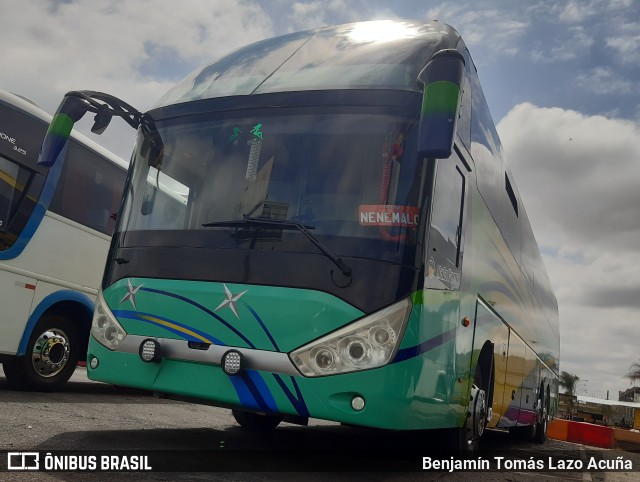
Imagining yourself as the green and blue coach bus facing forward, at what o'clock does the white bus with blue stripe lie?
The white bus with blue stripe is roughly at 3 o'clock from the green and blue coach bus.

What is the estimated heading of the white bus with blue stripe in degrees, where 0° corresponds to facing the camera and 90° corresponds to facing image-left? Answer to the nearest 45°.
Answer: approximately 45°

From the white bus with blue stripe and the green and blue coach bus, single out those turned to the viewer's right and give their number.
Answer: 0

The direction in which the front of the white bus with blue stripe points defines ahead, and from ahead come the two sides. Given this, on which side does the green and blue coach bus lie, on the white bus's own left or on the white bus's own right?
on the white bus's own left

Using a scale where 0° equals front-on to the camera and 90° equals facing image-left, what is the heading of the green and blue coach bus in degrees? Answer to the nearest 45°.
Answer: approximately 45°
